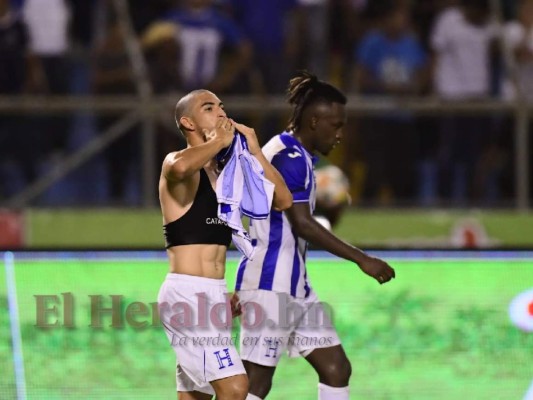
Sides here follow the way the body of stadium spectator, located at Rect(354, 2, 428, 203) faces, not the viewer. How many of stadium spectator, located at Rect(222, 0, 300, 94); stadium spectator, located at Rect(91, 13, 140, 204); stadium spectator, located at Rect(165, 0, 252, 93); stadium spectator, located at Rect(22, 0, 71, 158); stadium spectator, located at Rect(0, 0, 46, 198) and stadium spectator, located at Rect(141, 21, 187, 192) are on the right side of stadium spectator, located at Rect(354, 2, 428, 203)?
6

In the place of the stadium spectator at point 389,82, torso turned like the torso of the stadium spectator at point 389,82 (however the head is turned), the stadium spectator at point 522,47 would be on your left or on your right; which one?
on your left

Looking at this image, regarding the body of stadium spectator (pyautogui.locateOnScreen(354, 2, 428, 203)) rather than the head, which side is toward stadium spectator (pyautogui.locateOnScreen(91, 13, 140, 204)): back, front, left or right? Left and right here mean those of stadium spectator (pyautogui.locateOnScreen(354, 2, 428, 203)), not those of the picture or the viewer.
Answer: right

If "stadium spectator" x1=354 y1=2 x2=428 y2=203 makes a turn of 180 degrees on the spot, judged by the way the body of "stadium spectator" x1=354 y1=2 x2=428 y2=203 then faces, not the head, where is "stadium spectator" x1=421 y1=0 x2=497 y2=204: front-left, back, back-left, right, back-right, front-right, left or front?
right

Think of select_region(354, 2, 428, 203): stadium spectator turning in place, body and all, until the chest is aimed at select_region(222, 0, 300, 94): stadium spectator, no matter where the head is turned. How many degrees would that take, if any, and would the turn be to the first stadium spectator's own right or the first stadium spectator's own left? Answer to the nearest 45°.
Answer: approximately 90° to the first stadium spectator's own right

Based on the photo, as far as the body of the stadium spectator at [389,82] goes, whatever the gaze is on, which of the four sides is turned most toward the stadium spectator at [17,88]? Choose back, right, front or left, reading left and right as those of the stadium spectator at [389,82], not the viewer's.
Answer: right

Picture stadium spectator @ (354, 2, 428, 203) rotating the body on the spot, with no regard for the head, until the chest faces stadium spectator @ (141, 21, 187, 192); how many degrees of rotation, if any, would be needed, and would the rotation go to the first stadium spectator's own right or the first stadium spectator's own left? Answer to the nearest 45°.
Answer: approximately 90° to the first stadium spectator's own right

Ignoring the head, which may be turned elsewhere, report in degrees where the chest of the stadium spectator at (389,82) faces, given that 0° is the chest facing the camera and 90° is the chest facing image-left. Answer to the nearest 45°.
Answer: approximately 0°

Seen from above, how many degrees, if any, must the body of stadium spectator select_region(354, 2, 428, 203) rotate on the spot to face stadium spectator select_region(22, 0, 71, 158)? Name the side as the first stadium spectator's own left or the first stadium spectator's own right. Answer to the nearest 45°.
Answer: approximately 90° to the first stadium spectator's own right
